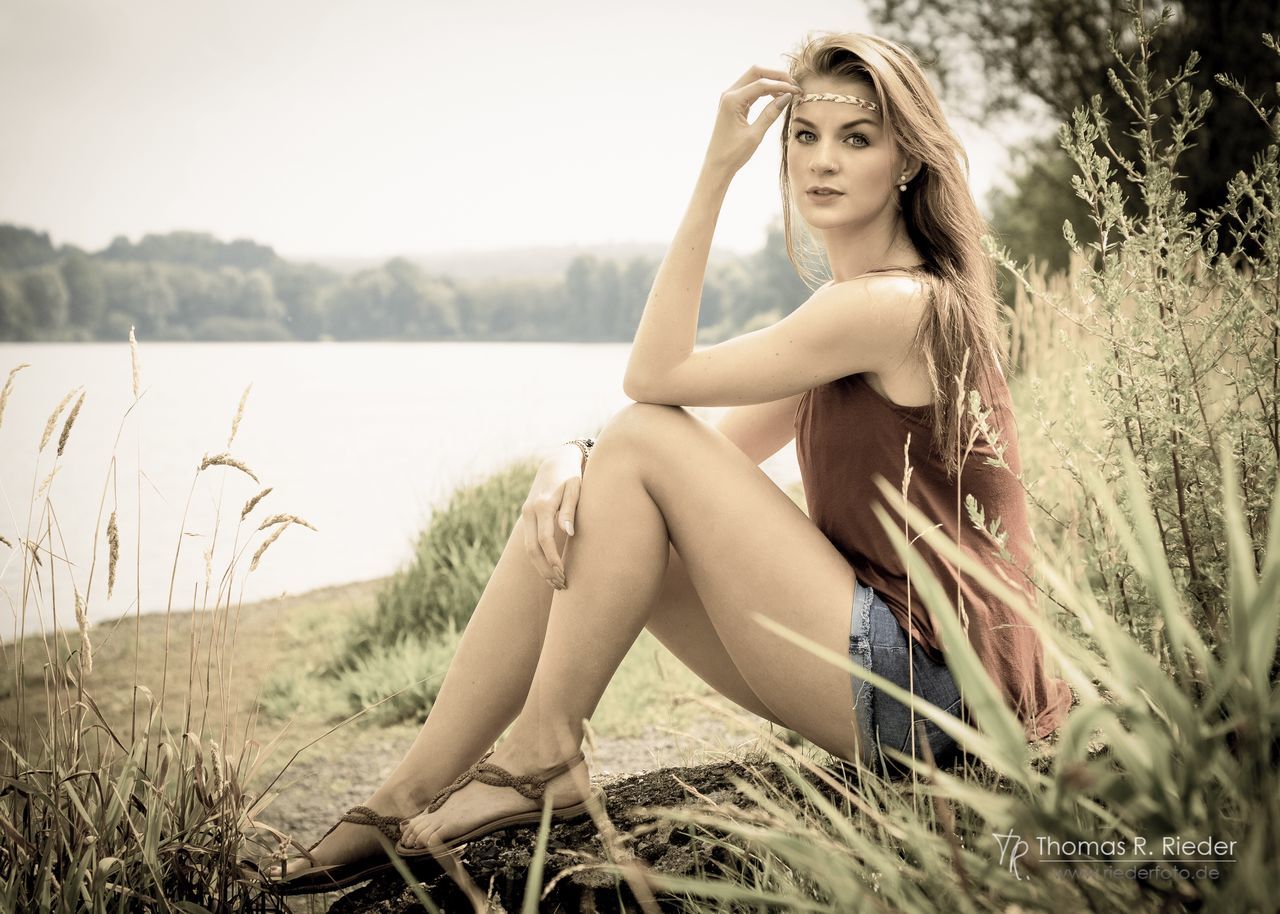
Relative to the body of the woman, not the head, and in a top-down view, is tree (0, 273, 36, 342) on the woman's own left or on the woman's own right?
on the woman's own right

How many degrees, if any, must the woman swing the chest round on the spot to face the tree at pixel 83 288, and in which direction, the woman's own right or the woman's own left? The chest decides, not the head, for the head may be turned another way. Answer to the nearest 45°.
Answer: approximately 45° to the woman's own right

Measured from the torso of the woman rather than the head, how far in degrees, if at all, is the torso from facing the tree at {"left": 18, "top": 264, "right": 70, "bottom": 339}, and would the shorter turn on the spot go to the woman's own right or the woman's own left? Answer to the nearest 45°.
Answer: approximately 45° to the woman's own right

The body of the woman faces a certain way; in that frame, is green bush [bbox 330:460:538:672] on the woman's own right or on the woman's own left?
on the woman's own right

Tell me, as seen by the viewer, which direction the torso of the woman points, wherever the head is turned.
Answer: to the viewer's left
